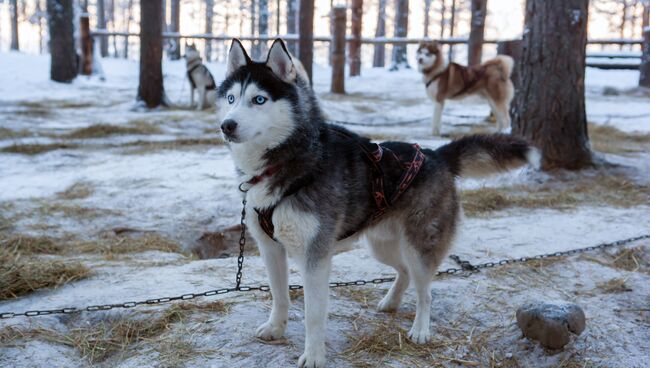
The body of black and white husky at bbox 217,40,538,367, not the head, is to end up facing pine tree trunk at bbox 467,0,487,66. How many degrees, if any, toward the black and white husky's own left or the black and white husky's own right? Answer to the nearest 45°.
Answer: approximately 135° to the black and white husky's own right

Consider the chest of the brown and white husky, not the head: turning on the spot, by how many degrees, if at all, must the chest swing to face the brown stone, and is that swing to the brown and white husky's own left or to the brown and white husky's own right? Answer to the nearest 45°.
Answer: approximately 90° to the brown and white husky's own left

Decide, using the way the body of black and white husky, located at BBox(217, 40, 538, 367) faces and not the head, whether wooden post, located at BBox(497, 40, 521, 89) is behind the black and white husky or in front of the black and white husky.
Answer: behind

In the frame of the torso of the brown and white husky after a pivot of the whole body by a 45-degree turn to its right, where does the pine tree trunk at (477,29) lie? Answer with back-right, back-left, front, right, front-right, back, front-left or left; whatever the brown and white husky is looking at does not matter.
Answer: front-right

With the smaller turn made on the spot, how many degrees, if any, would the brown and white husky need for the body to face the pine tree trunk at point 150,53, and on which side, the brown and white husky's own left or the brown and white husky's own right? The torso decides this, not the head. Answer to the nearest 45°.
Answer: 0° — it already faces it

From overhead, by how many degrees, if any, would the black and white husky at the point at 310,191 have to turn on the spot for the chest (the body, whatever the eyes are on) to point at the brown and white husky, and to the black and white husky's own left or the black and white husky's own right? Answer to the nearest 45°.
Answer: approximately 135° to the black and white husky's own right

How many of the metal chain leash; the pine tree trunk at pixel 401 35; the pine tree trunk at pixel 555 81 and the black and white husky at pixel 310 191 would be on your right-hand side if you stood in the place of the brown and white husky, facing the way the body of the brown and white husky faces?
1

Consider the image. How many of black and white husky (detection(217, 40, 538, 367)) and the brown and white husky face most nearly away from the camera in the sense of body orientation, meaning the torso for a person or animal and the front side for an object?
0

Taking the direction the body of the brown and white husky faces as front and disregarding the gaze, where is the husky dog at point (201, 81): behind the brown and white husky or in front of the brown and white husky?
in front

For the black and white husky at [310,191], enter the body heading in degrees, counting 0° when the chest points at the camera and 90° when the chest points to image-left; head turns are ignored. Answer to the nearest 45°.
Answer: approximately 45°

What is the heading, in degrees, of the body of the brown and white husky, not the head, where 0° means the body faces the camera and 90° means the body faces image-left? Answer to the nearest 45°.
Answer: approximately 90°

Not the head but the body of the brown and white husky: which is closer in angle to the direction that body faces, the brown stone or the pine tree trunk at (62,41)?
the pine tree trunk
